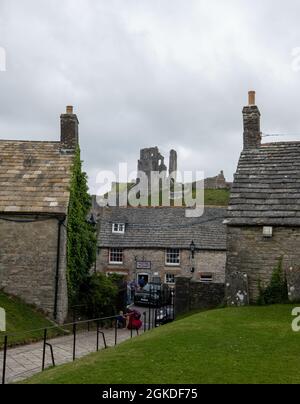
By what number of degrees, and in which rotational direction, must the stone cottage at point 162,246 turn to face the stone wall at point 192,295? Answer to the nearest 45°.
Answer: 0° — it already faces it

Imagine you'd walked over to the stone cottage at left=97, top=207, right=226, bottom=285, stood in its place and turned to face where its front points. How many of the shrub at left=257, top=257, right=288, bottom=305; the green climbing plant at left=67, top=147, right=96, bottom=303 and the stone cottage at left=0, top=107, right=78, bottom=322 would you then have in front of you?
3

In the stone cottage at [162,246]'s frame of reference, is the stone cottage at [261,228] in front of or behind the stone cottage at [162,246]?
in front

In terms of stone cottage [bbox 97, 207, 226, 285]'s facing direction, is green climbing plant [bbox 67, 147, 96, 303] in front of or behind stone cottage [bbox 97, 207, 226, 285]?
in front

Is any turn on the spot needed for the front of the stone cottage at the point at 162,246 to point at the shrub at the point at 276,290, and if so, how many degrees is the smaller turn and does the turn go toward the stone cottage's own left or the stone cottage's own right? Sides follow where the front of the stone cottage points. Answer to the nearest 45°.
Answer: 0° — it already faces it

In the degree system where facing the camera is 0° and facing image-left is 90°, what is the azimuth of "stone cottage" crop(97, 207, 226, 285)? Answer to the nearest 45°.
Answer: approximately 0°

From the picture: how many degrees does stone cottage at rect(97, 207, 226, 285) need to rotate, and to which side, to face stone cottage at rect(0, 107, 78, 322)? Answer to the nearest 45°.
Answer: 0° — it already faces it
